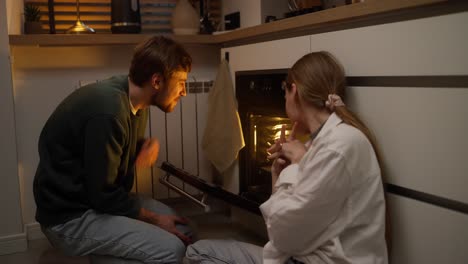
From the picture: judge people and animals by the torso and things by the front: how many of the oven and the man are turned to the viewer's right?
1

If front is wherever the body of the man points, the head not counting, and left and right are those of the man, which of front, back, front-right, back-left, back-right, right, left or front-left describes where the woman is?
front-right

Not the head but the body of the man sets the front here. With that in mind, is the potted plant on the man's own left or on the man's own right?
on the man's own left

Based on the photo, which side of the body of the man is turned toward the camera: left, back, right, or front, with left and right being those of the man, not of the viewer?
right

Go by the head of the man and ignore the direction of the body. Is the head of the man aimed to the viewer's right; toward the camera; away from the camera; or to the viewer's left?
to the viewer's right

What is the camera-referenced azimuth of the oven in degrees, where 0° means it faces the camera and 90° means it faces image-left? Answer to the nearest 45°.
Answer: approximately 45°

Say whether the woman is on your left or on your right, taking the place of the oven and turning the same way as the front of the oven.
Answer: on your left

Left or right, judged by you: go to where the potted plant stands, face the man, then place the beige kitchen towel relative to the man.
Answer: left

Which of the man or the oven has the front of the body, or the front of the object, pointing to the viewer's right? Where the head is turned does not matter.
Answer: the man

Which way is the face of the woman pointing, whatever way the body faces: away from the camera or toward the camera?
away from the camera

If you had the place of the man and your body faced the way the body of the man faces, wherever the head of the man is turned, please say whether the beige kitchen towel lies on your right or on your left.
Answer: on your left
